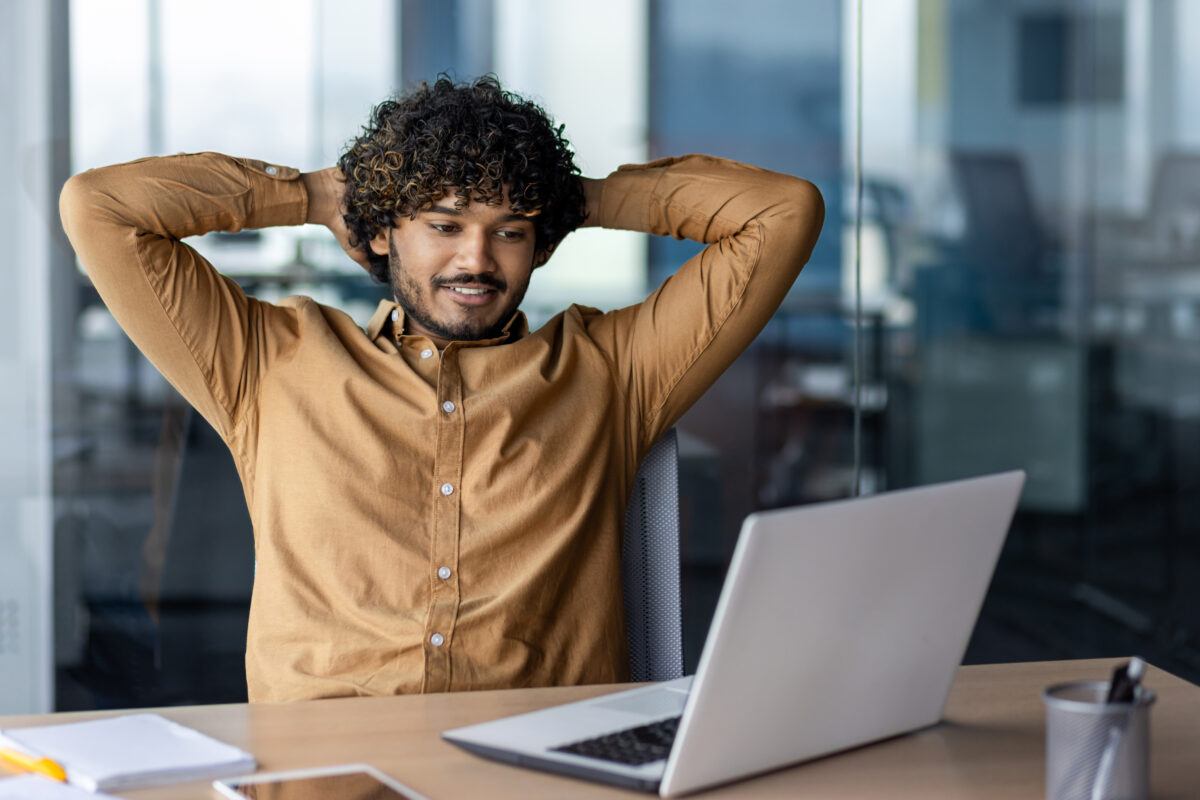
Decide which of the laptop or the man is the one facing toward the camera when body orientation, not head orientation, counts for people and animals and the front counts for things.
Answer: the man

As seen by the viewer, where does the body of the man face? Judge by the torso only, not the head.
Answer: toward the camera

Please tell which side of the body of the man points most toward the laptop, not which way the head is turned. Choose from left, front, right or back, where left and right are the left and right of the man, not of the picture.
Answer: front

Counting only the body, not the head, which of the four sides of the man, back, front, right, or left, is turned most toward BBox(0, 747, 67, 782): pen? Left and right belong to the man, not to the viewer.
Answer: front

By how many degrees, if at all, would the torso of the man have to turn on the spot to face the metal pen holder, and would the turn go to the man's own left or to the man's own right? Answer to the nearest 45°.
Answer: approximately 45° to the man's own left

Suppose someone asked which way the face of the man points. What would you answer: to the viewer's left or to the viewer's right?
to the viewer's right

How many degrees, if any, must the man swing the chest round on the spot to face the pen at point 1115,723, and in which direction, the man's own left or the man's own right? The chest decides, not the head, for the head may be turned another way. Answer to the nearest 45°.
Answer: approximately 45° to the man's own left

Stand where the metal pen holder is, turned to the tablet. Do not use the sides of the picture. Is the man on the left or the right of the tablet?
right

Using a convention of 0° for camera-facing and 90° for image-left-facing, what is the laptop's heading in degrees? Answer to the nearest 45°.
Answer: approximately 135°

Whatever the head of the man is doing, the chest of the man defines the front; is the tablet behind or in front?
in front

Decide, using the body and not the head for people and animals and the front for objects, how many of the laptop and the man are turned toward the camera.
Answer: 1
